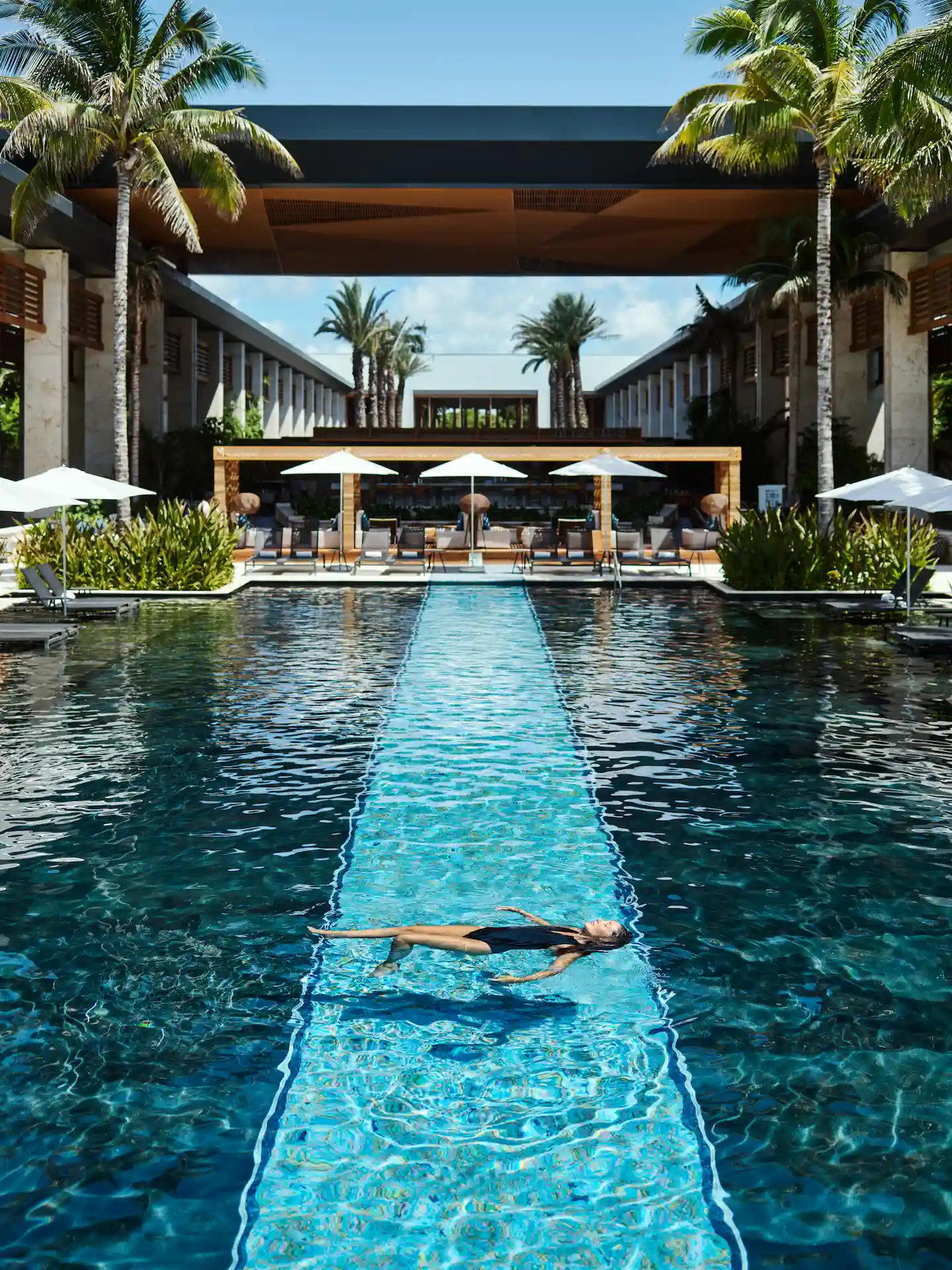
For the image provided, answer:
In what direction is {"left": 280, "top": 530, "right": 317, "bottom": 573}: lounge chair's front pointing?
toward the camera

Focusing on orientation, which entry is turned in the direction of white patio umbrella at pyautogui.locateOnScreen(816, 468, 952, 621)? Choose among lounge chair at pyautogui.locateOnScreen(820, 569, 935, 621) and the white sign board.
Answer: the white sign board

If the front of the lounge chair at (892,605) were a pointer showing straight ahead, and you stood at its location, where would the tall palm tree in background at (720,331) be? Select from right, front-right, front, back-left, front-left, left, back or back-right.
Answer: right

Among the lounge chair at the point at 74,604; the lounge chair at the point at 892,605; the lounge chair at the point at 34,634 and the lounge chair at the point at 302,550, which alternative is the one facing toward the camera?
the lounge chair at the point at 302,550

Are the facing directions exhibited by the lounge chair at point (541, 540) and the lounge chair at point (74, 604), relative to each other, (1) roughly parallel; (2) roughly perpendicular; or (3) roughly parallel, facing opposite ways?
roughly perpendicular

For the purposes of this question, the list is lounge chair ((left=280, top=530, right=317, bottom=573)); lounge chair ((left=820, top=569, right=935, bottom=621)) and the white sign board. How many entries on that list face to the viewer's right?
0

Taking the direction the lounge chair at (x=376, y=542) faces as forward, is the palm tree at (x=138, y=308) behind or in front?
behind

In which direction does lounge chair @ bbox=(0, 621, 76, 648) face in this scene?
to the viewer's right

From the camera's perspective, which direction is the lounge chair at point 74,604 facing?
to the viewer's right

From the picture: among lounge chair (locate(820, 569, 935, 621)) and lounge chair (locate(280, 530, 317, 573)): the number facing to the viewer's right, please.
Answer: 0

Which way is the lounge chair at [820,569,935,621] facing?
to the viewer's left

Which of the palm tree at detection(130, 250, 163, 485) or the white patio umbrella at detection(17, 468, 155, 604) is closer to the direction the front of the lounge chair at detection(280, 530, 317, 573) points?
the white patio umbrella

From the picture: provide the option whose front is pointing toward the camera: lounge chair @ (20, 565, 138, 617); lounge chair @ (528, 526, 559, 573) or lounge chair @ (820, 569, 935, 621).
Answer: lounge chair @ (528, 526, 559, 573)

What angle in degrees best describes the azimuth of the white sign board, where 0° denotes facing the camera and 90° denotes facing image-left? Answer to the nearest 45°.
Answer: approximately 0°

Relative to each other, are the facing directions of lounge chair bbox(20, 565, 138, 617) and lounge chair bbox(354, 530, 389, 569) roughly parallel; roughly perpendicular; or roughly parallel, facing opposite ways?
roughly perpendicular
